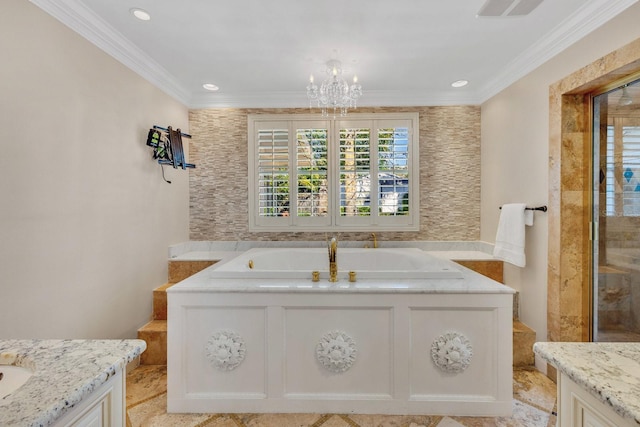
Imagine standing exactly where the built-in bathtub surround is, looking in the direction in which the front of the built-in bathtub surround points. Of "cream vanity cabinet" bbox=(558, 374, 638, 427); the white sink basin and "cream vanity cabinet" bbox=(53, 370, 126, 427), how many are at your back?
0

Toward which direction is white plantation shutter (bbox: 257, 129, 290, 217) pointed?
toward the camera

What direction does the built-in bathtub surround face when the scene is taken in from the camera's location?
facing the viewer

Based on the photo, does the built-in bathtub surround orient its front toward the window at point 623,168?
no

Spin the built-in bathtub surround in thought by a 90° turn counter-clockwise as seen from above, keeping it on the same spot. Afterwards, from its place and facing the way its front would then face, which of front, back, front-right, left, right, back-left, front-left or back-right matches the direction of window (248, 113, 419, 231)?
left

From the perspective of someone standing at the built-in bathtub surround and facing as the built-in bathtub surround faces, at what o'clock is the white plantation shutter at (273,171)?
The white plantation shutter is roughly at 5 o'clock from the built-in bathtub surround.

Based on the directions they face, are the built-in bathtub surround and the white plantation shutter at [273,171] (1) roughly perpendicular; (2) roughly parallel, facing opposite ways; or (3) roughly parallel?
roughly parallel

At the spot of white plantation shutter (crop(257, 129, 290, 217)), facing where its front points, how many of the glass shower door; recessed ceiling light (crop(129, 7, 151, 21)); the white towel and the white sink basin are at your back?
0

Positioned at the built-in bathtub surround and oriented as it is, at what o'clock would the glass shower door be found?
The glass shower door is roughly at 9 o'clock from the built-in bathtub surround.

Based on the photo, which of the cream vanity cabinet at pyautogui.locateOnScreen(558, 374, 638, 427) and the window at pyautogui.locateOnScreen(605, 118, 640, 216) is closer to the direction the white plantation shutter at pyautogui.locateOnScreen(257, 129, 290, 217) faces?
the cream vanity cabinet

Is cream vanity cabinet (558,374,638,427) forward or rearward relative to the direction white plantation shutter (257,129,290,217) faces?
forward

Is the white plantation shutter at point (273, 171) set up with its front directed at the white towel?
no

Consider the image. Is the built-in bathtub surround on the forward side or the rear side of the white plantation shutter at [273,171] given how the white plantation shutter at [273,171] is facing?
on the forward side

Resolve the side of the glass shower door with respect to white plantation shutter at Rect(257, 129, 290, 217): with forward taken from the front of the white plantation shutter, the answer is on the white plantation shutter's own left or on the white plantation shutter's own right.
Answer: on the white plantation shutter's own left

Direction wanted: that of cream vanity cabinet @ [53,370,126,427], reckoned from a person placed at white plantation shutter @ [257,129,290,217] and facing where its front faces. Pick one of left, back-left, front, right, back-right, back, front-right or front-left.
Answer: front

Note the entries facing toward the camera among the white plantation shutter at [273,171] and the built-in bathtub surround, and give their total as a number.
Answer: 2
